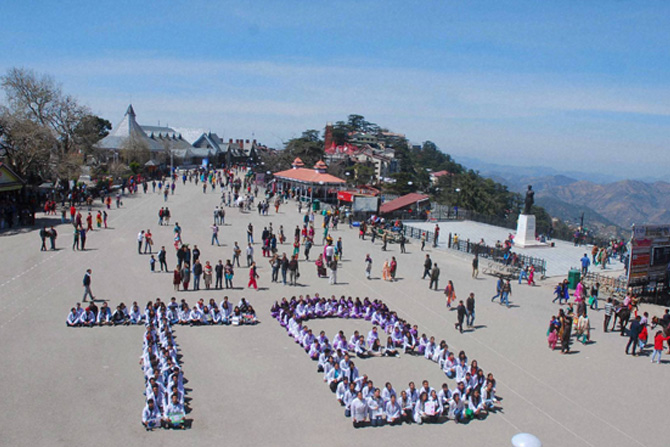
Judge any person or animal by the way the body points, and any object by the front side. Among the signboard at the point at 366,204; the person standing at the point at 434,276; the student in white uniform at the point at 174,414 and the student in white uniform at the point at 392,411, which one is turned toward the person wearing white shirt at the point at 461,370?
the signboard

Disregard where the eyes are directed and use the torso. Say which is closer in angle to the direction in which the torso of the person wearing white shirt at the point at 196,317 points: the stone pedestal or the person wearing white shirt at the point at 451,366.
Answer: the person wearing white shirt

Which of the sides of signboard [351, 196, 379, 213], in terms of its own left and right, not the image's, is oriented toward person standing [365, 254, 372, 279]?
front

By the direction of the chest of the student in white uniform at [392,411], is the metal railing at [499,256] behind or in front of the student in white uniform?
behind

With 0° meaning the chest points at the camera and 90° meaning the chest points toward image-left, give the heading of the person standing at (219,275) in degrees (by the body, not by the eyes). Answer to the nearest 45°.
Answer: approximately 0°

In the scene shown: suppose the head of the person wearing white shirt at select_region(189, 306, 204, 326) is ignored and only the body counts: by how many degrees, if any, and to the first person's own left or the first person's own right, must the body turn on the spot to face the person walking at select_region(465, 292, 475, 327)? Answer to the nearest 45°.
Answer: approximately 90° to the first person's own left

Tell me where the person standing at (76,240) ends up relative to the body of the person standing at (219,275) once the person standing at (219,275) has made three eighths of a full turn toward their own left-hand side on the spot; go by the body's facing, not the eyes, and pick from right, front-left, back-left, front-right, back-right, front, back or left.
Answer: left

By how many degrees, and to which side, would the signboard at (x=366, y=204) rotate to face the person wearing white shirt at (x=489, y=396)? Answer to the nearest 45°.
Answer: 0° — it already faces them

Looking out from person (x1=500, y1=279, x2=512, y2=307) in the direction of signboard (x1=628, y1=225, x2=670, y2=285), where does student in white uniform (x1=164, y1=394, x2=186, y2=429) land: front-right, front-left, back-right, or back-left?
back-right

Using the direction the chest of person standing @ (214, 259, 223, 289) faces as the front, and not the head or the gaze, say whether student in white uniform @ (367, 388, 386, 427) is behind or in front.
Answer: in front

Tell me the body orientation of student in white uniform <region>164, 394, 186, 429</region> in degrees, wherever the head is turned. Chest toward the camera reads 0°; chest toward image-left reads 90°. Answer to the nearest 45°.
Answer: approximately 0°
